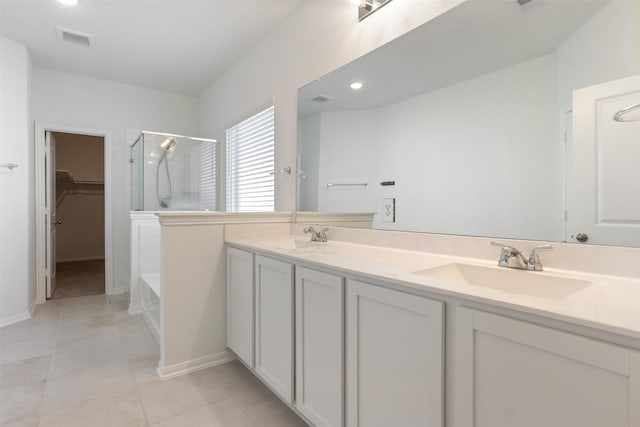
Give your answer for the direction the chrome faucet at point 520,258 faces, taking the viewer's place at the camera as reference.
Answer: facing the viewer and to the left of the viewer

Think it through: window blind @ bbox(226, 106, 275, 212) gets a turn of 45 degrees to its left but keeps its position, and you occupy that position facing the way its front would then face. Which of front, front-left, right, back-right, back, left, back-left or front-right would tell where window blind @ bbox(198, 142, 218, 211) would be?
back-right

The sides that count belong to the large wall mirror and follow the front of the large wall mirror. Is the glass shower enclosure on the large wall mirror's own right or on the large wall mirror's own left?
on the large wall mirror's own right

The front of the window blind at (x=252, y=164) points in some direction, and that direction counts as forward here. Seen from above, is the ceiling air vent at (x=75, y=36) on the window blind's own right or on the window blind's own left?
on the window blind's own right

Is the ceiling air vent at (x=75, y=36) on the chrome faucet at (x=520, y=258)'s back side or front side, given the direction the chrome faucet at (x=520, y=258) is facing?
on the front side

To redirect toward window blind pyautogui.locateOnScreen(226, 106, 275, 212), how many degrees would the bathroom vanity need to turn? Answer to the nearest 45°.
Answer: approximately 90° to its right

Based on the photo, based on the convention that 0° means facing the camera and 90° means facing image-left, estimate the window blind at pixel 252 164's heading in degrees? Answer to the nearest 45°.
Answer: approximately 45°
